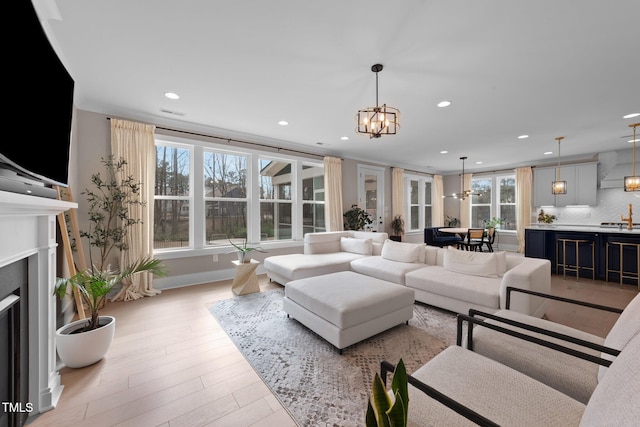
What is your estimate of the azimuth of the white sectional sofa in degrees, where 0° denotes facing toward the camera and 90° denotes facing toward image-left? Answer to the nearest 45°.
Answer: approximately 45°

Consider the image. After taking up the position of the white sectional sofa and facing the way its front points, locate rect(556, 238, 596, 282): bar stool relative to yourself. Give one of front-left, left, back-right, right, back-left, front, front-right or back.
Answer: back

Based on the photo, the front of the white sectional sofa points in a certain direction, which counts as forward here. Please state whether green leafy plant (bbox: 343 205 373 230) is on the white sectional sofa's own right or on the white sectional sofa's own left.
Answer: on the white sectional sofa's own right

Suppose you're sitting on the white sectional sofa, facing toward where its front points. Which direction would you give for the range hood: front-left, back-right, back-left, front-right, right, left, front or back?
back

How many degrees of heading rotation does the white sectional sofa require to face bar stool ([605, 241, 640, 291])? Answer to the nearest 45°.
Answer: approximately 180°

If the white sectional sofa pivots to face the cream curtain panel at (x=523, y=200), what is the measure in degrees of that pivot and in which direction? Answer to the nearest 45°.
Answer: approximately 180°

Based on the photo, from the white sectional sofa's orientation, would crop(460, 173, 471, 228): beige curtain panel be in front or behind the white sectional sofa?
behind

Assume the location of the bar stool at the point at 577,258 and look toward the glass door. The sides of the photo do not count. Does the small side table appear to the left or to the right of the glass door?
left

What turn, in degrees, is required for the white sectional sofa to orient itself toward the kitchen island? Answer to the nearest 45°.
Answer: approximately 180°
